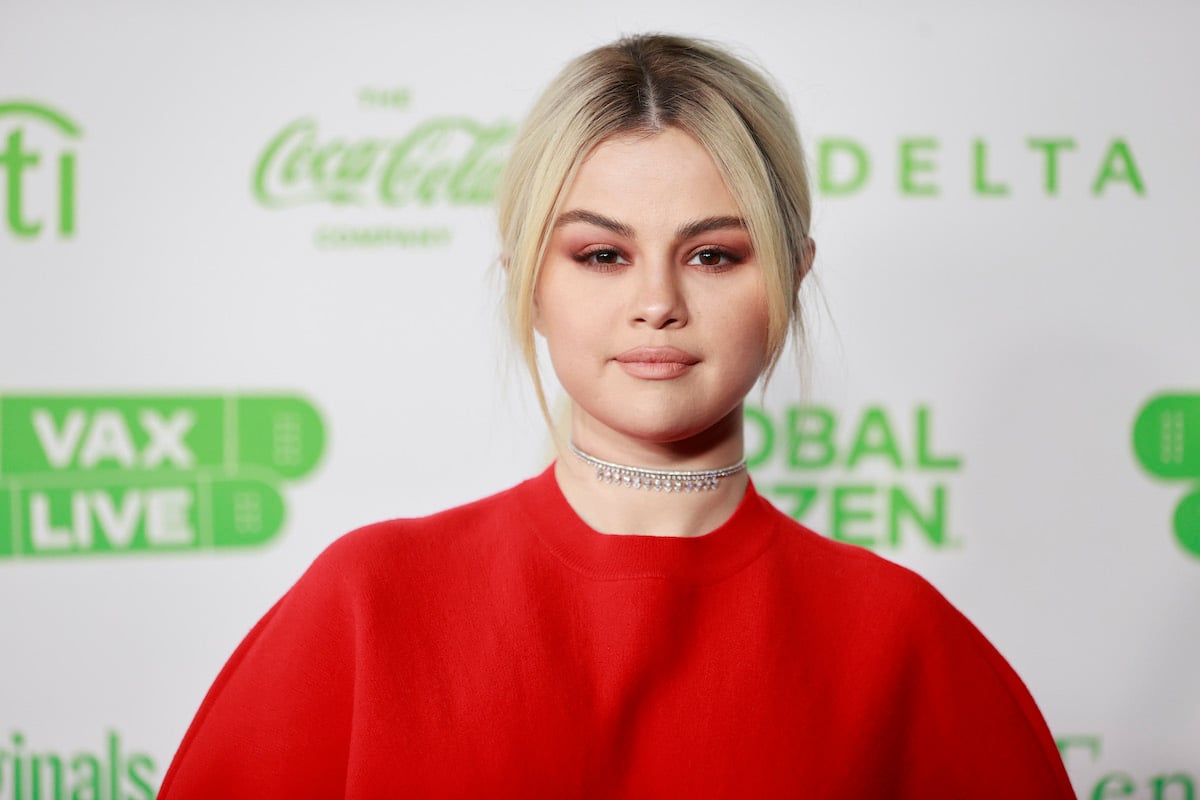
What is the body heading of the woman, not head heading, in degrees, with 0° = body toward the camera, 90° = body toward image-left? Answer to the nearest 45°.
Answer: approximately 0°
